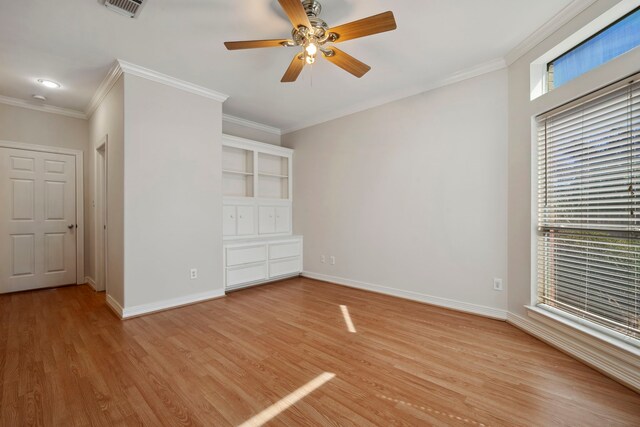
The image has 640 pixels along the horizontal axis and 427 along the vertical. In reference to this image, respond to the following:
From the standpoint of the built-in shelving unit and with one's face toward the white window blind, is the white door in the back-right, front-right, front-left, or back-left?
back-right

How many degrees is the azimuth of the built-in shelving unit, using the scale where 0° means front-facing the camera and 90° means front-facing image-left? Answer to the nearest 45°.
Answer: approximately 315°

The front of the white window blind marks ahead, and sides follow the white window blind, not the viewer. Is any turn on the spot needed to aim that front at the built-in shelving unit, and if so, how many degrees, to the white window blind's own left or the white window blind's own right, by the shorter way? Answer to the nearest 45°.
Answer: approximately 45° to the white window blind's own right

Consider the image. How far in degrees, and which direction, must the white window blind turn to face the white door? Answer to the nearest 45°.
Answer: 0° — it already faces it

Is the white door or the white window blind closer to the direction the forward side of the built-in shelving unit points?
the white window blind

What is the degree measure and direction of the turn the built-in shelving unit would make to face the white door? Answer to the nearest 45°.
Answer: approximately 135° to its right
